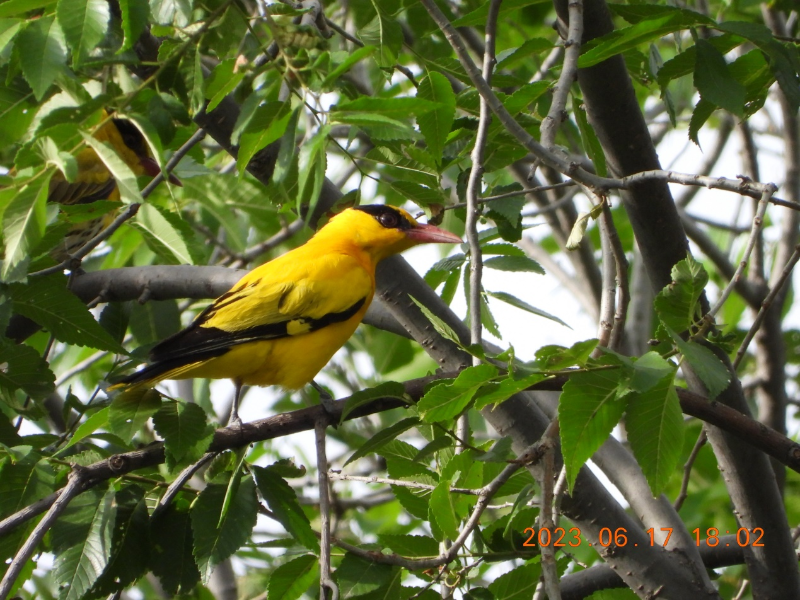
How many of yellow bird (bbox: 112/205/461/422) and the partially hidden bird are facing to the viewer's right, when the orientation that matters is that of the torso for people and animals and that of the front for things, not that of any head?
2

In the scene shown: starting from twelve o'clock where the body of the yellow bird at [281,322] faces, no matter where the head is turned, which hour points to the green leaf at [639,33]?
The green leaf is roughly at 12 o'clock from the yellow bird.

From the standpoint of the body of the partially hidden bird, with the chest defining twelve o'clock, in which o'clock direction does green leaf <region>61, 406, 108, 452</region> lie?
The green leaf is roughly at 3 o'clock from the partially hidden bird.

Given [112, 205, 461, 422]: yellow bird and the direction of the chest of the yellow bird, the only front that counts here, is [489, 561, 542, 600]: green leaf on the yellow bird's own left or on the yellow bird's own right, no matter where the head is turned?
on the yellow bird's own right

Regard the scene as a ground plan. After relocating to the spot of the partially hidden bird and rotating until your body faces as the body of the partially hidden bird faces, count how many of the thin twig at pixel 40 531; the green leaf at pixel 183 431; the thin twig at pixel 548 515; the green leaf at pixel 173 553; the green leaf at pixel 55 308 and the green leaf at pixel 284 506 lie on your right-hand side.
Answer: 6

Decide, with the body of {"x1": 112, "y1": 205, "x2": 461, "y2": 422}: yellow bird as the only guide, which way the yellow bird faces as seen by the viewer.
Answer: to the viewer's right

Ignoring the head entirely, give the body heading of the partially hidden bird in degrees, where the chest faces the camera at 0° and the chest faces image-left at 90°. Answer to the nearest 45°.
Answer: approximately 270°

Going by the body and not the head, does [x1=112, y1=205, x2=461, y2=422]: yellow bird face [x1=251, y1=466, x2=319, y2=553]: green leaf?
no

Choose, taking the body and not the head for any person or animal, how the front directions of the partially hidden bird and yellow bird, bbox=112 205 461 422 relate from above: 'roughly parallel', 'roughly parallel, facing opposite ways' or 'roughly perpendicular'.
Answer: roughly parallel
